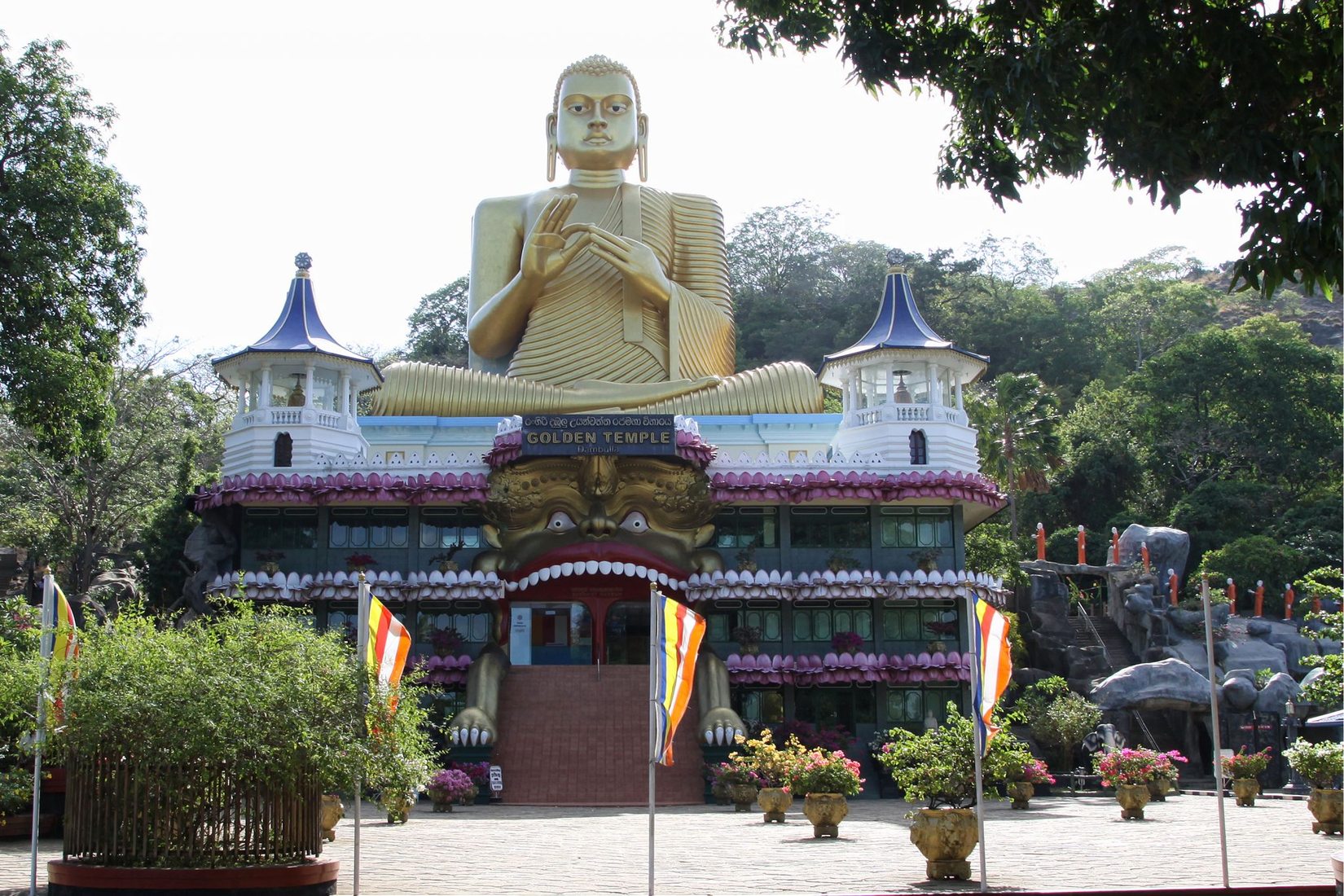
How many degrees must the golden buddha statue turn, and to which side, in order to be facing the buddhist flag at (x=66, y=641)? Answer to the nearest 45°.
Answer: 0° — it already faces it

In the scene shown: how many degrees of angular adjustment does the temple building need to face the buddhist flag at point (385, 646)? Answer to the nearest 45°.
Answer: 0° — it already faces it

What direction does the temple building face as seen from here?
toward the camera

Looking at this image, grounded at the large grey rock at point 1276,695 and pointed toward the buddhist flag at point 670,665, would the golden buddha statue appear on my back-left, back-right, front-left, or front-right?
front-right

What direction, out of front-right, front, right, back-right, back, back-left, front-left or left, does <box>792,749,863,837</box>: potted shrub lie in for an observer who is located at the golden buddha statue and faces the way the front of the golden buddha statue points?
front

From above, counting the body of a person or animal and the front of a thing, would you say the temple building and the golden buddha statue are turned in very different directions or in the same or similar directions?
same or similar directions

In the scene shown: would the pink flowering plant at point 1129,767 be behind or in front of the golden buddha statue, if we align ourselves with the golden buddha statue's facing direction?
in front

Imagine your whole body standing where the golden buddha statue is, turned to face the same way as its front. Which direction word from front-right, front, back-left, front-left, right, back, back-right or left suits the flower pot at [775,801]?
front

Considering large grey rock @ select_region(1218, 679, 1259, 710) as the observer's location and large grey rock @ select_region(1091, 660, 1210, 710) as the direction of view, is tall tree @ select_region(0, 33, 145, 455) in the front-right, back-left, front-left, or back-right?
front-left

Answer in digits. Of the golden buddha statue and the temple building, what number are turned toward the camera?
2

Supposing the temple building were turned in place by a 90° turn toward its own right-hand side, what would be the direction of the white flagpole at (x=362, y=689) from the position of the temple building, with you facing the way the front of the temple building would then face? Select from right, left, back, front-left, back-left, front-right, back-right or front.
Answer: left

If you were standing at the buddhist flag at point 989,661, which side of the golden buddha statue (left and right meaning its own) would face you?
front

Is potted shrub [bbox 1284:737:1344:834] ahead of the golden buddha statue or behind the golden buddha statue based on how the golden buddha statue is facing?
ahead

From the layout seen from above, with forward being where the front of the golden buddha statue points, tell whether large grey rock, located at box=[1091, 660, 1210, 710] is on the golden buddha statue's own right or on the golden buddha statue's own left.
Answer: on the golden buddha statue's own left

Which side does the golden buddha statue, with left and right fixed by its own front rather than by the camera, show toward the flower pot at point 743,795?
front
